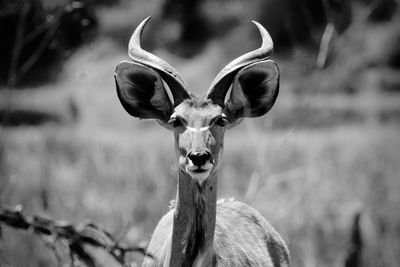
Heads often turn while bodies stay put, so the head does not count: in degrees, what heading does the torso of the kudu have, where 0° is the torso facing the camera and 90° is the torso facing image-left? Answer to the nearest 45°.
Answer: approximately 0°
